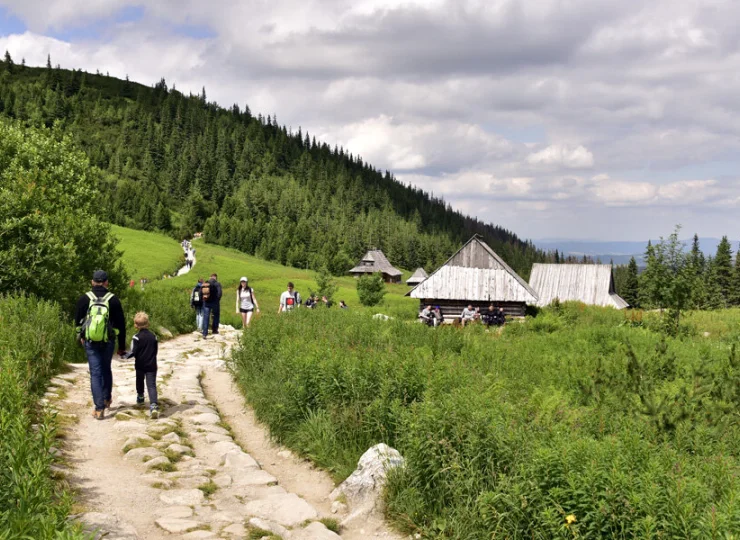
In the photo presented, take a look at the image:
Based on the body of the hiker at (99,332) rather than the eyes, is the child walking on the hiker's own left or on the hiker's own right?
on the hiker's own right

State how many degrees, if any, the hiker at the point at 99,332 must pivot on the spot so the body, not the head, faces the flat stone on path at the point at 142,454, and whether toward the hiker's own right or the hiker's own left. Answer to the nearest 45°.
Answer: approximately 180°

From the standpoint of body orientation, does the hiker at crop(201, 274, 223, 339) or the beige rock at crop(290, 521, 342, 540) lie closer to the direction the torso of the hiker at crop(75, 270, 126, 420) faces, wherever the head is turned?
the hiker

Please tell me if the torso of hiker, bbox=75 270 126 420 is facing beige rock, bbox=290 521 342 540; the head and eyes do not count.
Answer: no

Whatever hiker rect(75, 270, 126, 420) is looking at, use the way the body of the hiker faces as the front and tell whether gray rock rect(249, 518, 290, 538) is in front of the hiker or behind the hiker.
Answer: behind

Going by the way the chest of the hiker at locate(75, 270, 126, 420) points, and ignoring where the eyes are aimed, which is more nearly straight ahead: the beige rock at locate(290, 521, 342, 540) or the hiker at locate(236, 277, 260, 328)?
the hiker

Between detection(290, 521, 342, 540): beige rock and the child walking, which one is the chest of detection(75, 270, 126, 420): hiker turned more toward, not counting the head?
the child walking

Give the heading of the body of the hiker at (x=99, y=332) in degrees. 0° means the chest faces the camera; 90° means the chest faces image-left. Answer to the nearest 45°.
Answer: approximately 180°

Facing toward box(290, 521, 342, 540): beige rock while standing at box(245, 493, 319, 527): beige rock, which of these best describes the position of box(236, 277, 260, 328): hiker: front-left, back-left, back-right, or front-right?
back-left

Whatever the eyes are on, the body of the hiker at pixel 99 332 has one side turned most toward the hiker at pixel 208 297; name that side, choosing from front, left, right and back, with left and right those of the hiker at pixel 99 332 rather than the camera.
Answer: front

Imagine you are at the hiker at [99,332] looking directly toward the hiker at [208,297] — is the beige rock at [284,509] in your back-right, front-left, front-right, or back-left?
back-right

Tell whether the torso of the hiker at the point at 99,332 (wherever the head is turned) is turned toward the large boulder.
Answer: no

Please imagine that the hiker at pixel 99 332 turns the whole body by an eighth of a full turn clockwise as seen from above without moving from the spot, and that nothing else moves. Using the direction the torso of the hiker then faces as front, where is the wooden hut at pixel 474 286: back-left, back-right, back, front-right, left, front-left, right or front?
front

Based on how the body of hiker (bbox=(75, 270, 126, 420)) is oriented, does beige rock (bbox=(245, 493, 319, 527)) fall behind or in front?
behind

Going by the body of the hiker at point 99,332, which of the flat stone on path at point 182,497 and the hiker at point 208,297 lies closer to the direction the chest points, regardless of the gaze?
the hiker

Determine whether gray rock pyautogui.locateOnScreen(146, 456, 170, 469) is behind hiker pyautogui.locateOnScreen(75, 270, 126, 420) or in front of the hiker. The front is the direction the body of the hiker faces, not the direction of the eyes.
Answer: behind
